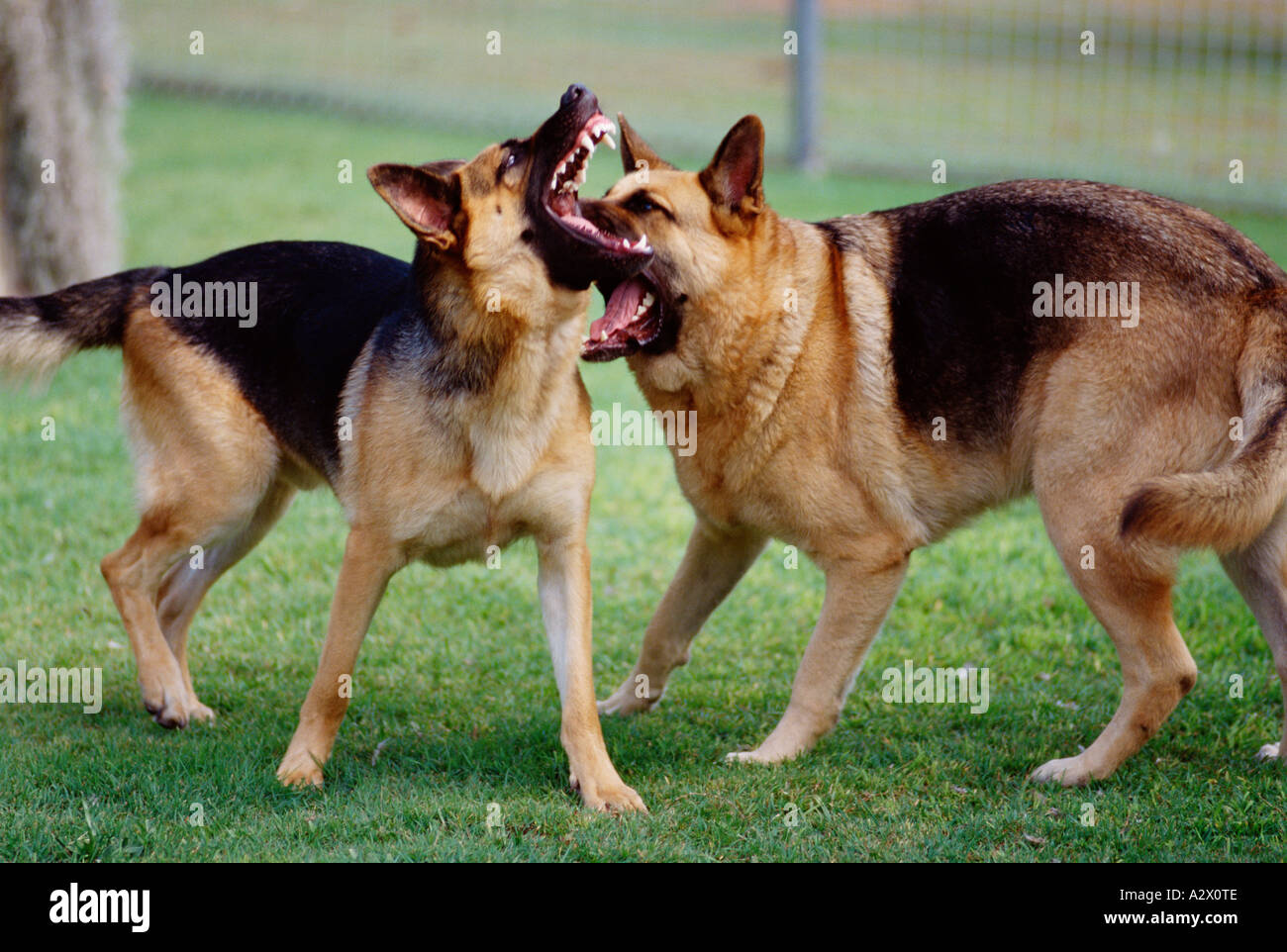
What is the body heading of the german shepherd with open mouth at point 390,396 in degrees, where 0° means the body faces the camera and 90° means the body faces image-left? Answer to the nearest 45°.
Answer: approximately 315°

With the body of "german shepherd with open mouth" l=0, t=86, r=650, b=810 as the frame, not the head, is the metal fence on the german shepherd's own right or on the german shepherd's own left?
on the german shepherd's own left
